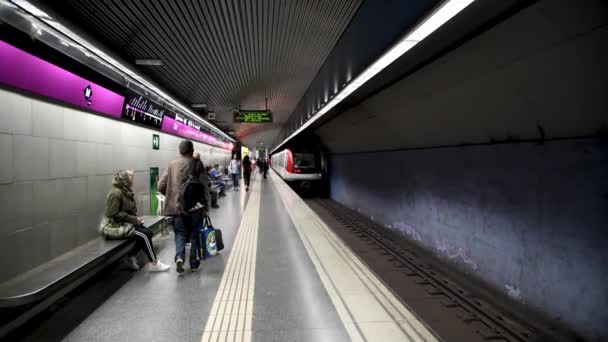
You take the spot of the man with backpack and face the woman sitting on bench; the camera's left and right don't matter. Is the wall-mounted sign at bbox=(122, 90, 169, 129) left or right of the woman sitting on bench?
right

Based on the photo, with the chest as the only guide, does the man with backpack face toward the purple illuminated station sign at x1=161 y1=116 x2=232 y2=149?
yes

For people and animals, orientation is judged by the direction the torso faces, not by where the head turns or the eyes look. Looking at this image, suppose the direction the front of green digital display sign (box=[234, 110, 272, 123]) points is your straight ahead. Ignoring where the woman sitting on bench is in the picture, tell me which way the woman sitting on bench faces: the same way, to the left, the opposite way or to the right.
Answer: to the left

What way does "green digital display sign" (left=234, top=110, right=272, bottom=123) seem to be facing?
toward the camera

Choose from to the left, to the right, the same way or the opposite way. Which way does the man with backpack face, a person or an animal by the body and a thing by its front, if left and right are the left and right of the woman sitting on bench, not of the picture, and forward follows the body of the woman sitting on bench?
to the left

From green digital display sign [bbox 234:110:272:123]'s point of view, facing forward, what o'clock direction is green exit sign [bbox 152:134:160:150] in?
green exit sign [bbox 152:134:160:150] is roughly at 1 o'clock from green digital display sign [bbox 234:110:272:123].

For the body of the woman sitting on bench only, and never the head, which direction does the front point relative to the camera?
to the viewer's right

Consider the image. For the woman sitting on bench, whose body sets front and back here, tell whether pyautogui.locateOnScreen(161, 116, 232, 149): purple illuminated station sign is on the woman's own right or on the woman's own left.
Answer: on the woman's own left

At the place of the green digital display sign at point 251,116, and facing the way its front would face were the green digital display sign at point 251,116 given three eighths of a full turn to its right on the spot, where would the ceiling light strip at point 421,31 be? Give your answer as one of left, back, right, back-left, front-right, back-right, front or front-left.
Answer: back-left

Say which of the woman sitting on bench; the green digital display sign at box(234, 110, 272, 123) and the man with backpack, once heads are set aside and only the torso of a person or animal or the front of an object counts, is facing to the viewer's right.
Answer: the woman sitting on bench

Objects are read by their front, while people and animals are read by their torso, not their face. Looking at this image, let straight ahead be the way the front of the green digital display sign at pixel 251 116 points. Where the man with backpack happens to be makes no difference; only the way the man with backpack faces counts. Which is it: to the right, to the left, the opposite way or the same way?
the opposite way

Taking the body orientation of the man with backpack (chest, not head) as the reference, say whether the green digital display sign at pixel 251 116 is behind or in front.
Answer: in front

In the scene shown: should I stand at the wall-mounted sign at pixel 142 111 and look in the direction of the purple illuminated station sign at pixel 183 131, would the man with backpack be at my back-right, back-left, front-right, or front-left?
back-right

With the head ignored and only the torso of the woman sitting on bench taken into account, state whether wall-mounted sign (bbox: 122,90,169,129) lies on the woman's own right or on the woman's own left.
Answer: on the woman's own left

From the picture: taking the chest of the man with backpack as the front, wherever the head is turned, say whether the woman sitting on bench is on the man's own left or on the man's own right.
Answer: on the man's own left

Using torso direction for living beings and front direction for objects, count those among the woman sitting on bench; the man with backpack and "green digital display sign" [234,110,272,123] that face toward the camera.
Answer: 1

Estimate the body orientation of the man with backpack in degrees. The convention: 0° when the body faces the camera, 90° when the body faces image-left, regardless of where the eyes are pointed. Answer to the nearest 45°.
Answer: approximately 180°

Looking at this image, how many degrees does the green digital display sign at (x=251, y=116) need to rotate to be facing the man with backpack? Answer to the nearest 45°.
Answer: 0° — it already faces them
